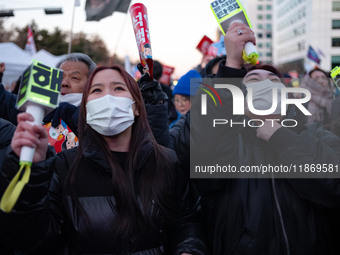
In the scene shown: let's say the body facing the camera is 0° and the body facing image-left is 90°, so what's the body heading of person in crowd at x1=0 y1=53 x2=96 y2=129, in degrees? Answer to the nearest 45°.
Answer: approximately 45°

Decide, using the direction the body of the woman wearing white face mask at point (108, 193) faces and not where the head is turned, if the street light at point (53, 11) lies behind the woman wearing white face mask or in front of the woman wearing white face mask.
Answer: behind

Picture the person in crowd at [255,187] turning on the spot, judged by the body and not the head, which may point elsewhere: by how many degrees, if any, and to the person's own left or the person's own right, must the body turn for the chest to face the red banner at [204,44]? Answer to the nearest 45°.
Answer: approximately 180°

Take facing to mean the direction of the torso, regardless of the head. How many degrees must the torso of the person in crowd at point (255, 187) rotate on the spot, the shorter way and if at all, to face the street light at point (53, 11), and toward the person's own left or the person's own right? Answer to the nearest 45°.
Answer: approximately 135° to the person's own right

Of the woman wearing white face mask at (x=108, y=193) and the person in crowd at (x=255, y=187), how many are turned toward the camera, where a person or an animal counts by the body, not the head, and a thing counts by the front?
2

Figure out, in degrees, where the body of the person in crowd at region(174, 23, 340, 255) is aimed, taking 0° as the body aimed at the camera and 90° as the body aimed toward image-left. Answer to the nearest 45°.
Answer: approximately 0°

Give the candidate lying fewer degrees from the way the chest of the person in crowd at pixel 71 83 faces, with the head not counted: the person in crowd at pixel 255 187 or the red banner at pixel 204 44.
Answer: the person in crowd

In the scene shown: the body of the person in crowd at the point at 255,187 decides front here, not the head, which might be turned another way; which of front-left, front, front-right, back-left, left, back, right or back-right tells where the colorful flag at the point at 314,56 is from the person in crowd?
back
